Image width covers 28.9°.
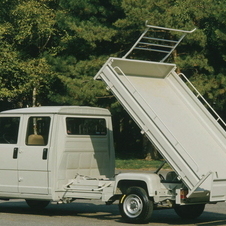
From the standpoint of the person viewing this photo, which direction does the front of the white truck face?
facing away from the viewer and to the left of the viewer
